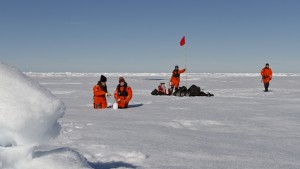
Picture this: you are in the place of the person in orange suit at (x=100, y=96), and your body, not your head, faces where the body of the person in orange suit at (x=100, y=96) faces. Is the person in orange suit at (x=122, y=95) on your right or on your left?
on your left

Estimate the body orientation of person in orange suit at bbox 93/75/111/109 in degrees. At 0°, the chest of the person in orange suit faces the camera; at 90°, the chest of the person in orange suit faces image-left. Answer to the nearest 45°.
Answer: approximately 315°
